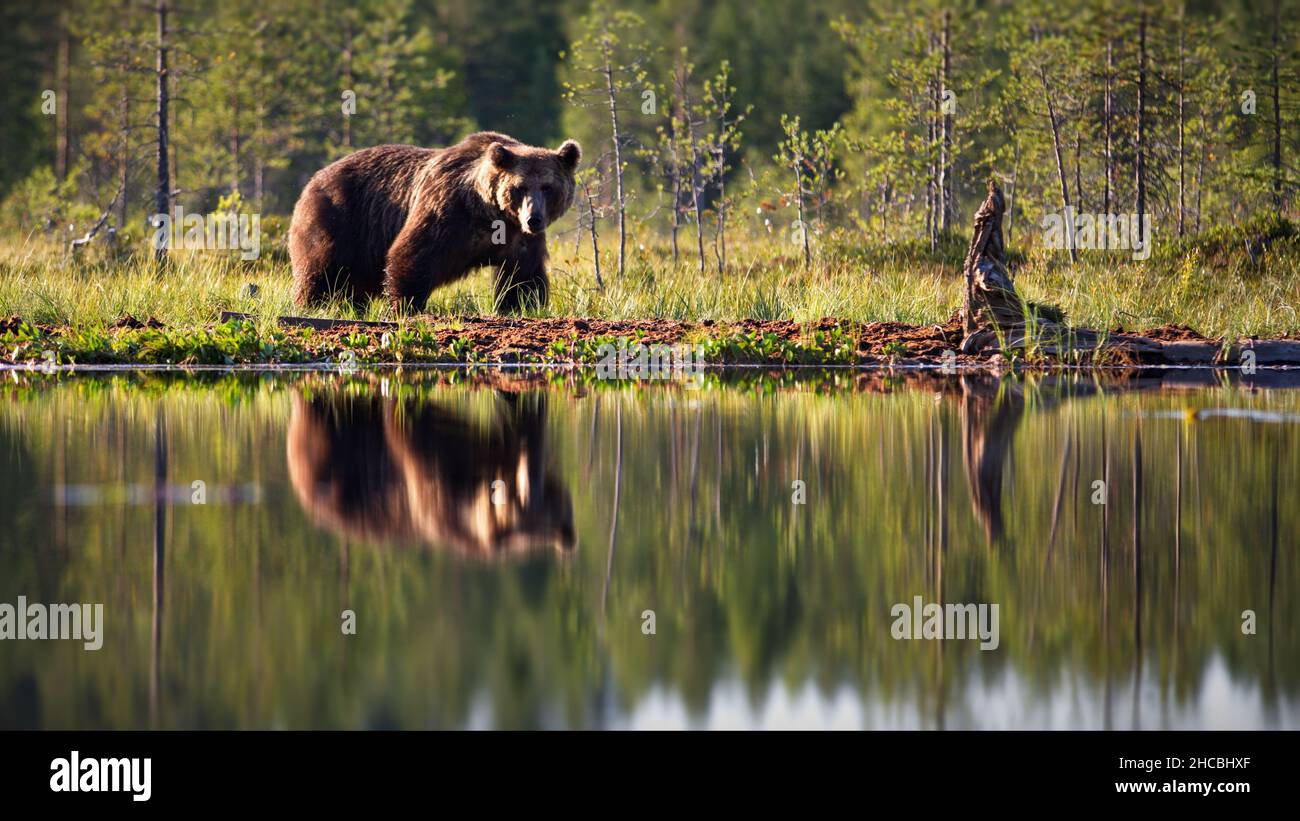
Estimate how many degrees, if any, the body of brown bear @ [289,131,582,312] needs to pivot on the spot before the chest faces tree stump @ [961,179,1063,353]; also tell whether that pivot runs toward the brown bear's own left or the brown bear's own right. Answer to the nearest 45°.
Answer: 0° — it already faces it

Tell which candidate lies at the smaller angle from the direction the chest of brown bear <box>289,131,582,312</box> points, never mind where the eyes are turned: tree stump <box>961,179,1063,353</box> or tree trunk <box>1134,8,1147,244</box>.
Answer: the tree stump

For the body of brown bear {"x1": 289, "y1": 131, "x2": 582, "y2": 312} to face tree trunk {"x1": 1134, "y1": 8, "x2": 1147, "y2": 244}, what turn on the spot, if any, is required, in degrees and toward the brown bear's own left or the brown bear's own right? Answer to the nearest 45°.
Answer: approximately 90° to the brown bear's own left

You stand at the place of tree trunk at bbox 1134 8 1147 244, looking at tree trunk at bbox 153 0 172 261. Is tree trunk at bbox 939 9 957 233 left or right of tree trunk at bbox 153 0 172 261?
right

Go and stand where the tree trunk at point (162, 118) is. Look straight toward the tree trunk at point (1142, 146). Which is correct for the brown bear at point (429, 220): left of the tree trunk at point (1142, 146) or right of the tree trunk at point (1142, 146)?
right

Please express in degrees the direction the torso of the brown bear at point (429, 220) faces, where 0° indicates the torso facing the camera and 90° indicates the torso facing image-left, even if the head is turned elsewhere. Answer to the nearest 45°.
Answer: approximately 315°

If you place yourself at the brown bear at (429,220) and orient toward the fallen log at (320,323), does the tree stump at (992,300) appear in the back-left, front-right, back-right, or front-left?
back-left

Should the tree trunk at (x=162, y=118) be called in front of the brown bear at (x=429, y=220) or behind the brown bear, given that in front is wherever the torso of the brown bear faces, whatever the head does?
behind

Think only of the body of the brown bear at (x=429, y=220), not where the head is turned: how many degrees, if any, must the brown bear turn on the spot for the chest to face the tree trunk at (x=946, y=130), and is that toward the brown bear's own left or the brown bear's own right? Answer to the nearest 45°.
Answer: approximately 90° to the brown bear's own left
